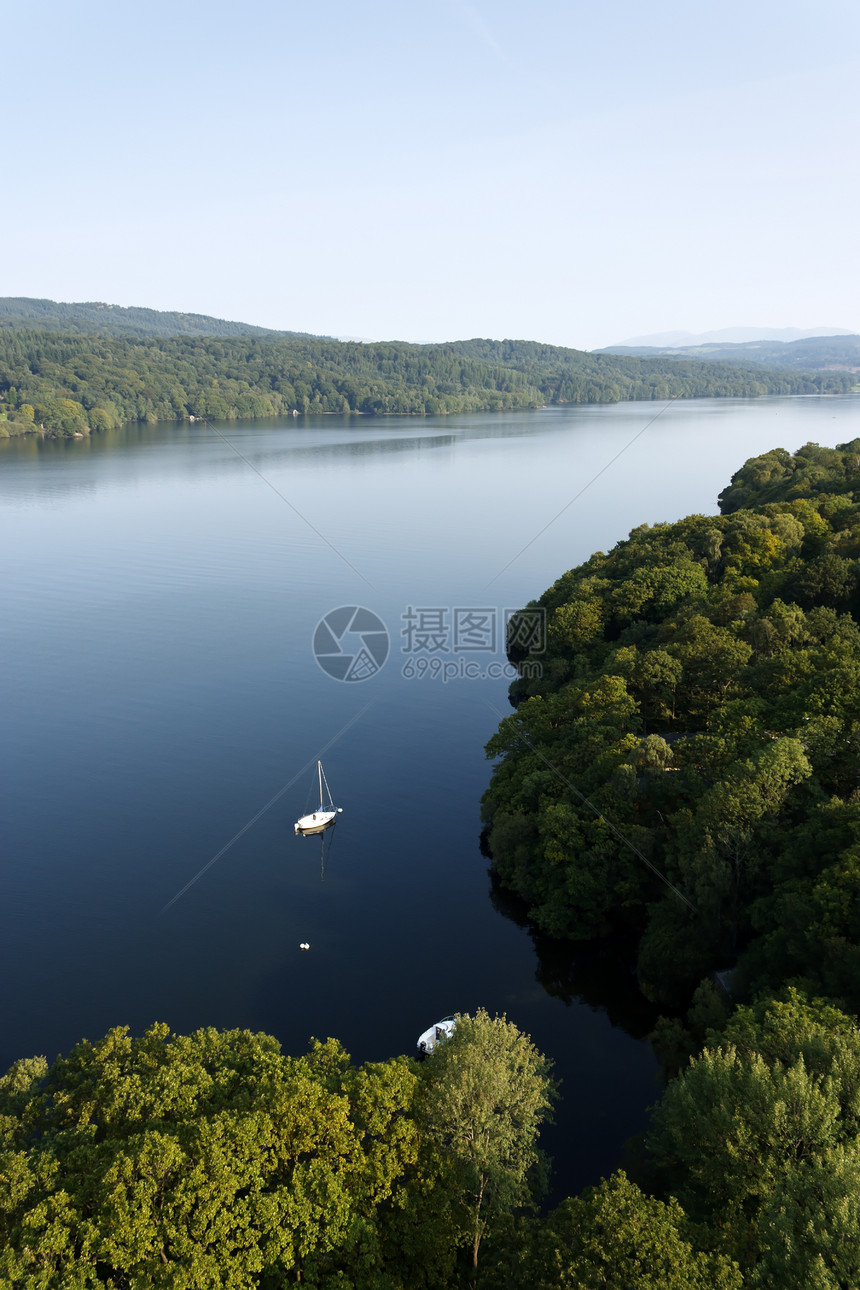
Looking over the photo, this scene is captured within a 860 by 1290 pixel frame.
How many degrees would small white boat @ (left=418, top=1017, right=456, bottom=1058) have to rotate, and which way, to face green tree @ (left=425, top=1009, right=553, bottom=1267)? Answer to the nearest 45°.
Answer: approximately 135° to its right

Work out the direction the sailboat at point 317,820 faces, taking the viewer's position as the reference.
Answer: facing away from the viewer and to the right of the viewer

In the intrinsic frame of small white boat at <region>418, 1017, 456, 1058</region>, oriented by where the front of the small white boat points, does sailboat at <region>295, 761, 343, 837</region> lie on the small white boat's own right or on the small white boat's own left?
on the small white boat's own left

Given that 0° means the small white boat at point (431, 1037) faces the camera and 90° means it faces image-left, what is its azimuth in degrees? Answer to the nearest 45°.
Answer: approximately 225°

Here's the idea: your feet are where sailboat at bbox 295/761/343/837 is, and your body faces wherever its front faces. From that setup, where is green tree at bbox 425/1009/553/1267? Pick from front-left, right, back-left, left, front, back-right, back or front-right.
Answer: back-right

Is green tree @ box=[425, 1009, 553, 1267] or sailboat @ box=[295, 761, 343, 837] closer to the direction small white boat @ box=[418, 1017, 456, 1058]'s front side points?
the sailboat

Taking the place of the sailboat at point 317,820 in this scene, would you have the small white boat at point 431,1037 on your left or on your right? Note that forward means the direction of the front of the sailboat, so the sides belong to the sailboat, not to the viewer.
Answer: on your right
